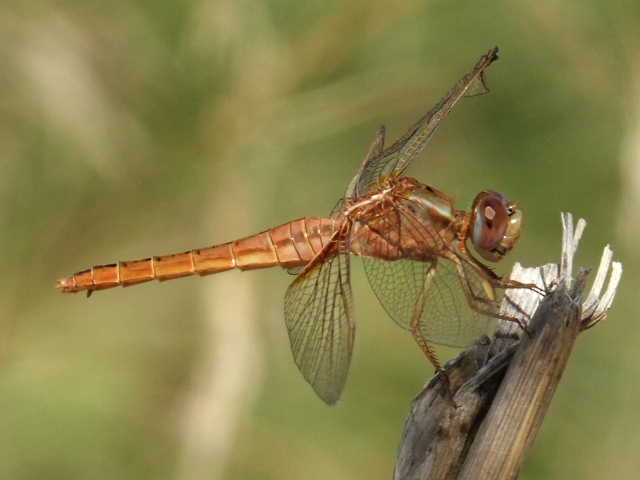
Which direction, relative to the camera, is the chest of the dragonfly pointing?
to the viewer's right
